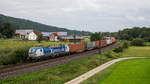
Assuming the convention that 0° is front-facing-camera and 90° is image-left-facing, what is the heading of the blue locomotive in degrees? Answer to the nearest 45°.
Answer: approximately 45°

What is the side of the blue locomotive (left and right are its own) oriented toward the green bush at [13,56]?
front
